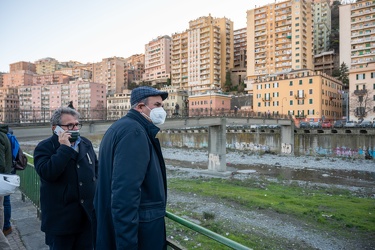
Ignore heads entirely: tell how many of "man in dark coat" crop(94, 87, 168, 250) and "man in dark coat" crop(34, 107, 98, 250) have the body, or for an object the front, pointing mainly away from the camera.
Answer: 0

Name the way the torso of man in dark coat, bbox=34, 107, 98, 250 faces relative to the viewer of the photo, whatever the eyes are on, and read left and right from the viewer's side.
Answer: facing the viewer and to the right of the viewer

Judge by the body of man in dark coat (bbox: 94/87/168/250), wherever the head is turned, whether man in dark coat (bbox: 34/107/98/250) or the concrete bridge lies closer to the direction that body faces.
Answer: the concrete bridge

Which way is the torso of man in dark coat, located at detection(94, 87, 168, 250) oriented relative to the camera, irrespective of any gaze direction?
to the viewer's right

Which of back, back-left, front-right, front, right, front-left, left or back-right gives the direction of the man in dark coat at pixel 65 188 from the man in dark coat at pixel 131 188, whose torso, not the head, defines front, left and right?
back-left

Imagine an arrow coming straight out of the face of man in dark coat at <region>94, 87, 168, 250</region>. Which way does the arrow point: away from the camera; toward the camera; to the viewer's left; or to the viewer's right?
to the viewer's right

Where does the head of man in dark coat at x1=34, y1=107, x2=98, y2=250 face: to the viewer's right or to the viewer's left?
to the viewer's right

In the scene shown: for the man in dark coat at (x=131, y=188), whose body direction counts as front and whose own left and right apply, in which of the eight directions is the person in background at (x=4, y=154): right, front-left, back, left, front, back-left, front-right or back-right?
back-left

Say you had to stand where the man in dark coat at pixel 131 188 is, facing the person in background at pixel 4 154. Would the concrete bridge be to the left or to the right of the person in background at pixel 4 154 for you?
right

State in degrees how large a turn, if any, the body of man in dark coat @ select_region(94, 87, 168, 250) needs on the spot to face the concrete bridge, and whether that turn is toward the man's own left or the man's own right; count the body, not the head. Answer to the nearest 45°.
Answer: approximately 90° to the man's own left

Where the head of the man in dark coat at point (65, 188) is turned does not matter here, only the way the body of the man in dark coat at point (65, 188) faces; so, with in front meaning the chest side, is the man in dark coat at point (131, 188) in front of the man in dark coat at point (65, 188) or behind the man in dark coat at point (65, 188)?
in front
